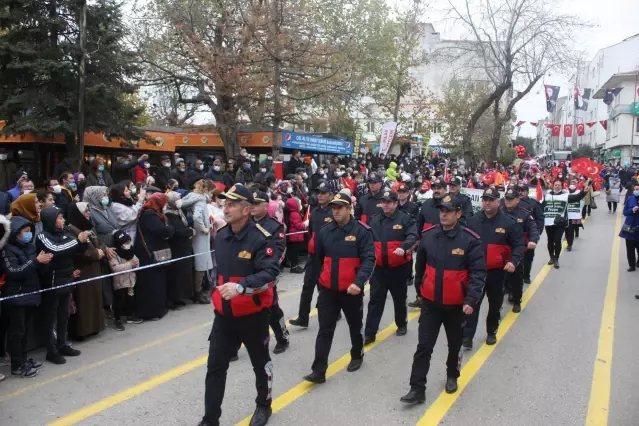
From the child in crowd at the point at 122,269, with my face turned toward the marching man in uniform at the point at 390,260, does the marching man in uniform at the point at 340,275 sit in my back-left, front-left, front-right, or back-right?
front-right

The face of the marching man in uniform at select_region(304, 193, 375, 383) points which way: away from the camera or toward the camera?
toward the camera

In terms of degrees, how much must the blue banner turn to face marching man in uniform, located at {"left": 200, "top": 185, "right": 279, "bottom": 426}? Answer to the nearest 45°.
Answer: approximately 45° to its right

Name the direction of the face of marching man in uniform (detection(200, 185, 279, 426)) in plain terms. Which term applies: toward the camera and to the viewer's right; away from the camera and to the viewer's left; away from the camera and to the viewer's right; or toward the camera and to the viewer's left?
toward the camera and to the viewer's left

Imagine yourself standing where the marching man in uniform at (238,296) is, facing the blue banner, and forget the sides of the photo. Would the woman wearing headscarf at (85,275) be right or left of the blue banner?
left

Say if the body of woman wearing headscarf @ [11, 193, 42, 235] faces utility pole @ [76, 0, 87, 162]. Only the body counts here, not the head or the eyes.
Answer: no

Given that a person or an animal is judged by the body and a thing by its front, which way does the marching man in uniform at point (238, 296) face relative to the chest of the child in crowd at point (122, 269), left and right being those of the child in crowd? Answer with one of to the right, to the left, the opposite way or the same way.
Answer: to the right

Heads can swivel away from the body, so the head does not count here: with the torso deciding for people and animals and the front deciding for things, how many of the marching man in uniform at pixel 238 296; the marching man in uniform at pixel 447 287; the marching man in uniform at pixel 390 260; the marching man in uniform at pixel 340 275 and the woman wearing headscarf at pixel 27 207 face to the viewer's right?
1

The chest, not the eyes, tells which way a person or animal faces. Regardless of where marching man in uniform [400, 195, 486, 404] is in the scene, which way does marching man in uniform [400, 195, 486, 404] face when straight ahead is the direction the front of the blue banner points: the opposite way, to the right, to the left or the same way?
to the right

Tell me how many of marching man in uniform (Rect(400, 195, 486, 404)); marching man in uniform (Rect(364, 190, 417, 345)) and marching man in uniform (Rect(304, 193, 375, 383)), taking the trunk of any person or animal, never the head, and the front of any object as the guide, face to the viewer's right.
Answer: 0

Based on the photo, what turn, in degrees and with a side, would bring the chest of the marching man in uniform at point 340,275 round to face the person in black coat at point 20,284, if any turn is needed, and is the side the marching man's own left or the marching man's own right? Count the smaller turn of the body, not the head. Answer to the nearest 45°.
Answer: approximately 45° to the marching man's own right

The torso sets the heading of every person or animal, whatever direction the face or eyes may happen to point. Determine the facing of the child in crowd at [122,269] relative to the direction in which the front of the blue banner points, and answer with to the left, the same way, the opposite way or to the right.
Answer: the same way

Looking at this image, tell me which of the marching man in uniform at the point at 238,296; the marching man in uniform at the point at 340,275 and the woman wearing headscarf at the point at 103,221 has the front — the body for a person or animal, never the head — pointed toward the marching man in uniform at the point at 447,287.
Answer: the woman wearing headscarf

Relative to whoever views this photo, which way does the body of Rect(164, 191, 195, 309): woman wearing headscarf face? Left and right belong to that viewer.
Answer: facing to the right of the viewer

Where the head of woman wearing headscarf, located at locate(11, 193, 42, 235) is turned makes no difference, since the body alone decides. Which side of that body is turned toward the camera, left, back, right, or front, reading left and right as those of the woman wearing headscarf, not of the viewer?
right

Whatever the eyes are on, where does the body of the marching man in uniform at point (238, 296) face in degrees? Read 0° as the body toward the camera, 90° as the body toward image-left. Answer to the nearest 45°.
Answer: approximately 45°
